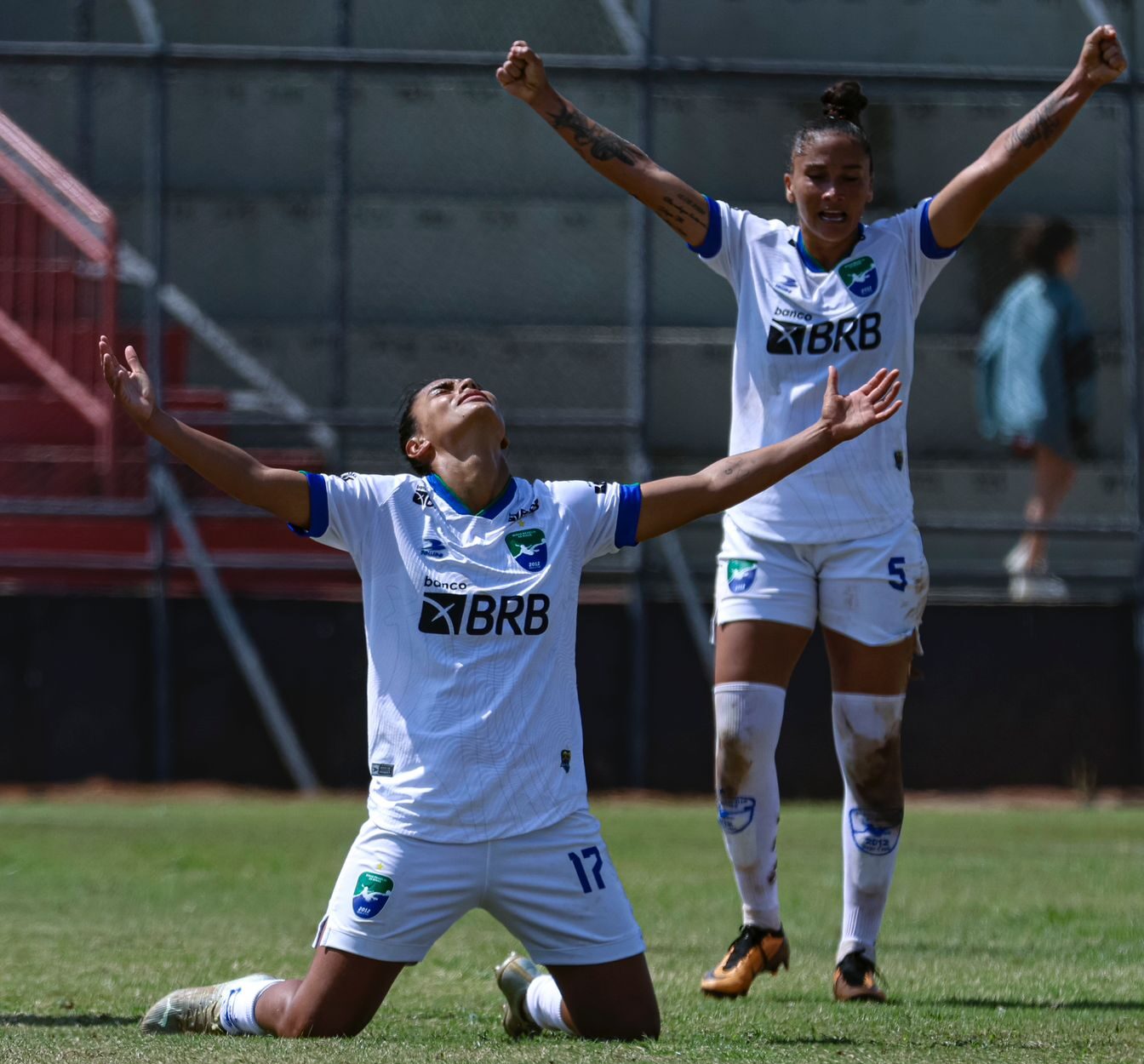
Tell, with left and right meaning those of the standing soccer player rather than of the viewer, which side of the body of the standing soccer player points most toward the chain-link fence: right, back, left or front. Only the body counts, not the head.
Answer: back

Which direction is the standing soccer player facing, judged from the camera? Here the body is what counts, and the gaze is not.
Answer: toward the camera

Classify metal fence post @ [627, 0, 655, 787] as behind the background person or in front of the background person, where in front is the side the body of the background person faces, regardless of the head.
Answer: behind

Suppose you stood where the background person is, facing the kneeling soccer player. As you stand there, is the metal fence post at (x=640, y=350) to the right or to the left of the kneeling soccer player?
right

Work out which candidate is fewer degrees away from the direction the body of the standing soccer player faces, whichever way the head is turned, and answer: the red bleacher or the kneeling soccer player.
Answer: the kneeling soccer player

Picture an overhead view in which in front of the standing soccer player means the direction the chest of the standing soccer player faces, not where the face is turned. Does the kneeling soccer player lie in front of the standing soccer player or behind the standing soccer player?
in front

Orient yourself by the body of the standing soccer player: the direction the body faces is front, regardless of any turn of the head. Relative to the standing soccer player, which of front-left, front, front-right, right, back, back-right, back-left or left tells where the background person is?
back

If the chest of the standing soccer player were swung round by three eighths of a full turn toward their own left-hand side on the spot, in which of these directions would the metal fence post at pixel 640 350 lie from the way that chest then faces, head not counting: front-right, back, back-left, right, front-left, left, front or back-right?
front-left

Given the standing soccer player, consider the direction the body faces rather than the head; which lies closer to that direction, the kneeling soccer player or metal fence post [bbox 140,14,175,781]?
the kneeling soccer player
